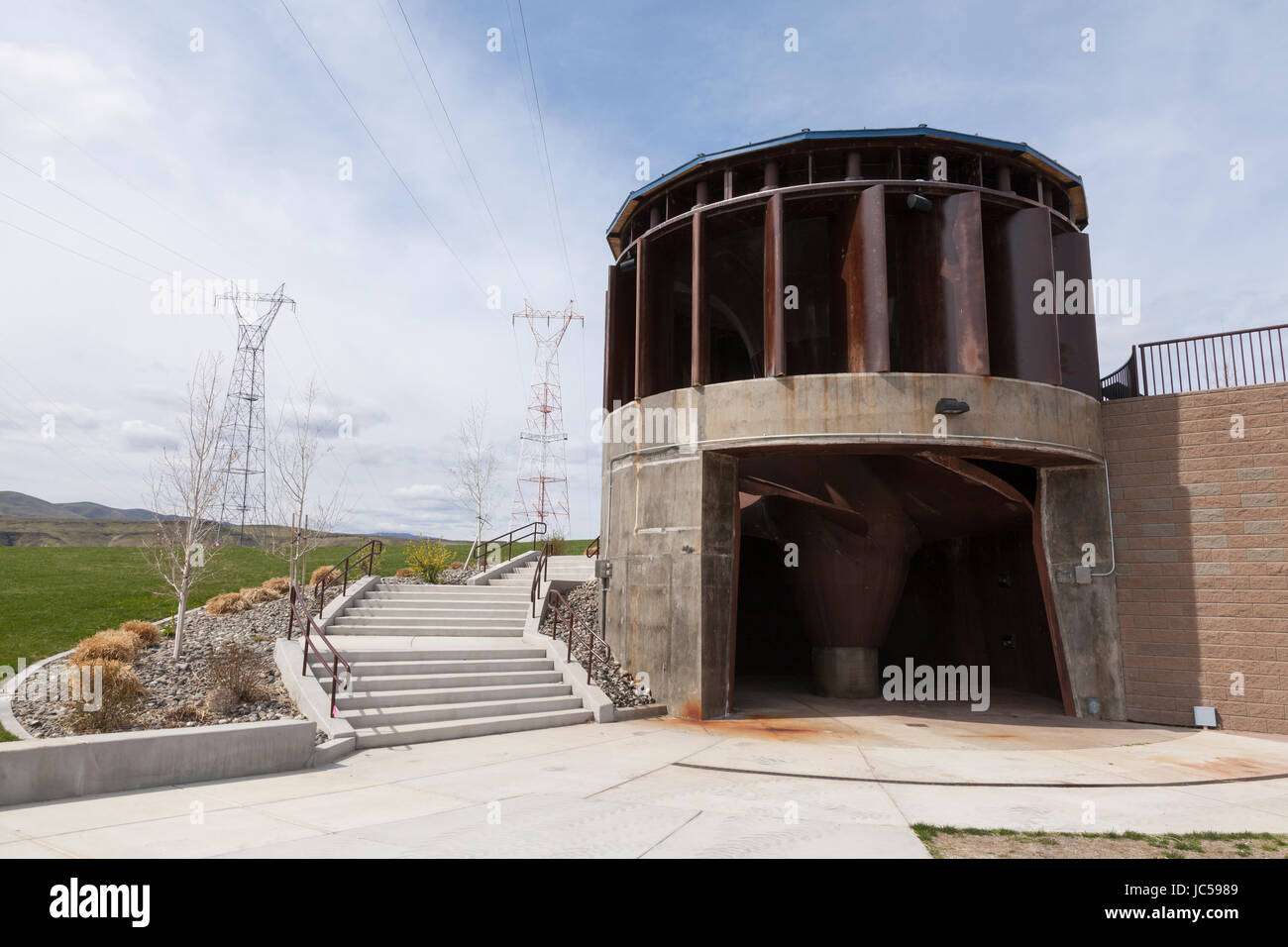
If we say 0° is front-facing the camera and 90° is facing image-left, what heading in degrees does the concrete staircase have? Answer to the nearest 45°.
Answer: approximately 0°

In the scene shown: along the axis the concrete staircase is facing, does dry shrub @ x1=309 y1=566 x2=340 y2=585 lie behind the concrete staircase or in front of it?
behind

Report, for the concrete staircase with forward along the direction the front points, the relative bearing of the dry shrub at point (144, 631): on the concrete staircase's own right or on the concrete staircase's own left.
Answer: on the concrete staircase's own right

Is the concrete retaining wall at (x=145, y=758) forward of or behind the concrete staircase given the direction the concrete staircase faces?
forward

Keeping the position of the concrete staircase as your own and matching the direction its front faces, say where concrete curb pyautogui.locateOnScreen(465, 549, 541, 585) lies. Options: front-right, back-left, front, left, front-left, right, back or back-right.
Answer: back

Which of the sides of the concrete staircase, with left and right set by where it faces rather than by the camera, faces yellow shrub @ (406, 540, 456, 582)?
back

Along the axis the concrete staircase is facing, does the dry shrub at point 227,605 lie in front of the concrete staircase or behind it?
behind
